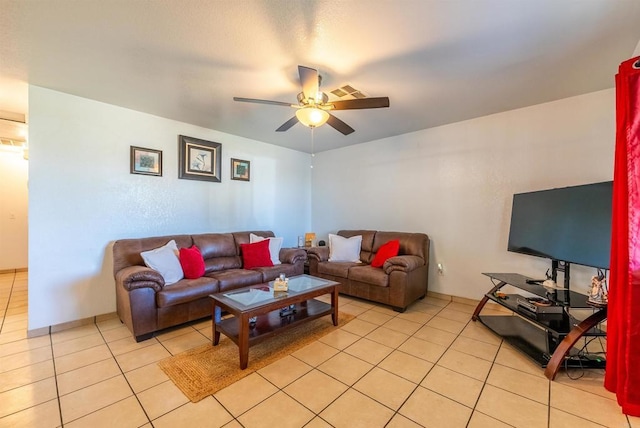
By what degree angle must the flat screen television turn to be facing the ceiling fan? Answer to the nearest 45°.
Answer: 0° — it already faces it

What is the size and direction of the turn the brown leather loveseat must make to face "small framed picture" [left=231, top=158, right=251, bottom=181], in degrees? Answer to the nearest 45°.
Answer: approximately 45° to its right

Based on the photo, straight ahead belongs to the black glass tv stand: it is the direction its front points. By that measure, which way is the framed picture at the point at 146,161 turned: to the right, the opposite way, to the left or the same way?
the opposite way

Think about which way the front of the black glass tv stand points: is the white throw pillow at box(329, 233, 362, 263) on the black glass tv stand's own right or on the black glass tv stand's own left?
on the black glass tv stand's own right

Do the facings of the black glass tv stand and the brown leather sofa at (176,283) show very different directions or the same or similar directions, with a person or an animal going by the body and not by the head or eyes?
very different directions

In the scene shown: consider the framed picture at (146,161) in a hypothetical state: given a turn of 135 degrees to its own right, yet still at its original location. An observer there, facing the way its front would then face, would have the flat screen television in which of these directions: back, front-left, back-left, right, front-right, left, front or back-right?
back-left

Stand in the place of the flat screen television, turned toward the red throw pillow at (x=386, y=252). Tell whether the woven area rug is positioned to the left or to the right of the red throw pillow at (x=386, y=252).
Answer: left

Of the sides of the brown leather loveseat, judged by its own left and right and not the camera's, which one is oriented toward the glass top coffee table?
front

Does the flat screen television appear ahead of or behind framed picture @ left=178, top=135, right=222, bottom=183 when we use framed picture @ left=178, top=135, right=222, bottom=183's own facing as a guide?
ahead

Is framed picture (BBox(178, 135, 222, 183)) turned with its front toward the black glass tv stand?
yes

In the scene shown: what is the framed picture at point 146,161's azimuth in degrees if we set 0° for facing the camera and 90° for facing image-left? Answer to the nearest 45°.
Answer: approximately 315°
